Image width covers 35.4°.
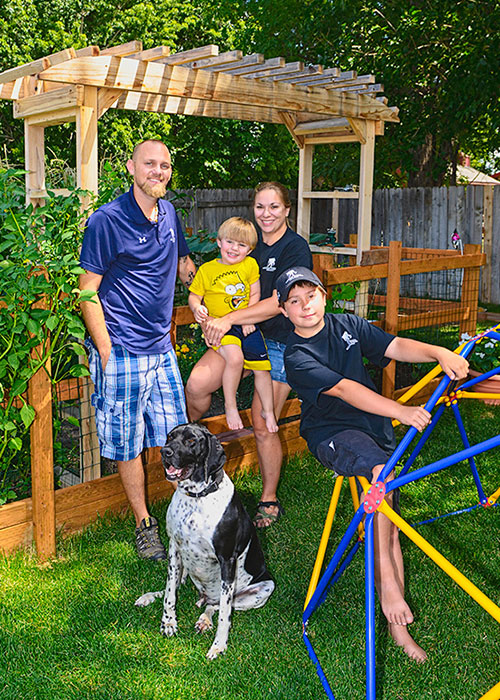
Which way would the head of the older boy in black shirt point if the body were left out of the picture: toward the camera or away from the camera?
toward the camera

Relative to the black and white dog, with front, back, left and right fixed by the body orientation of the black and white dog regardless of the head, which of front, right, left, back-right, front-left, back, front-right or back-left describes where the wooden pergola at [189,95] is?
back-right

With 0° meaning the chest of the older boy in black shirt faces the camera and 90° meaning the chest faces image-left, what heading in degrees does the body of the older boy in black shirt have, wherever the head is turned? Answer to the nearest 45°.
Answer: approximately 315°

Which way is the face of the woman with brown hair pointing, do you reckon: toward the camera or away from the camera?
toward the camera

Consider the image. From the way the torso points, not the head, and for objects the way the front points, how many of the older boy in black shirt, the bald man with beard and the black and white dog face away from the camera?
0

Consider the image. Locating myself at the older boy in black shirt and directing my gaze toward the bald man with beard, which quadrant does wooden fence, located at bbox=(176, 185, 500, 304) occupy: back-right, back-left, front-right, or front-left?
front-right

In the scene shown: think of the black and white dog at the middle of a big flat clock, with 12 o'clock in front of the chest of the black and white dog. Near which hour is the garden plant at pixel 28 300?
The garden plant is roughly at 3 o'clock from the black and white dog.

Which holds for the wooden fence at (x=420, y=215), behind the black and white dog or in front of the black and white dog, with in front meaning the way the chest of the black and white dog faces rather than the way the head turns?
behind

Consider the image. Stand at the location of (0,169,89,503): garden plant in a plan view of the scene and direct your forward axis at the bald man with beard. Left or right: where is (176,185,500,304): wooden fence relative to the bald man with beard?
left

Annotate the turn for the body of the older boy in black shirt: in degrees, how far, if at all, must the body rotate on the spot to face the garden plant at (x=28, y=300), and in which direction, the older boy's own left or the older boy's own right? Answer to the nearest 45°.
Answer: approximately 135° to the older boy's own right

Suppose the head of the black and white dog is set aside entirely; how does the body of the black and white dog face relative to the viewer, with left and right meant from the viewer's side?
facing the viewer and to the left of the viewer

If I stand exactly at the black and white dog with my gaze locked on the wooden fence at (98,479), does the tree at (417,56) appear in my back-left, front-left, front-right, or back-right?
front-right

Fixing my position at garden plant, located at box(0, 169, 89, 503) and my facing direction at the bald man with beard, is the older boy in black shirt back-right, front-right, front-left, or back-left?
front-right
